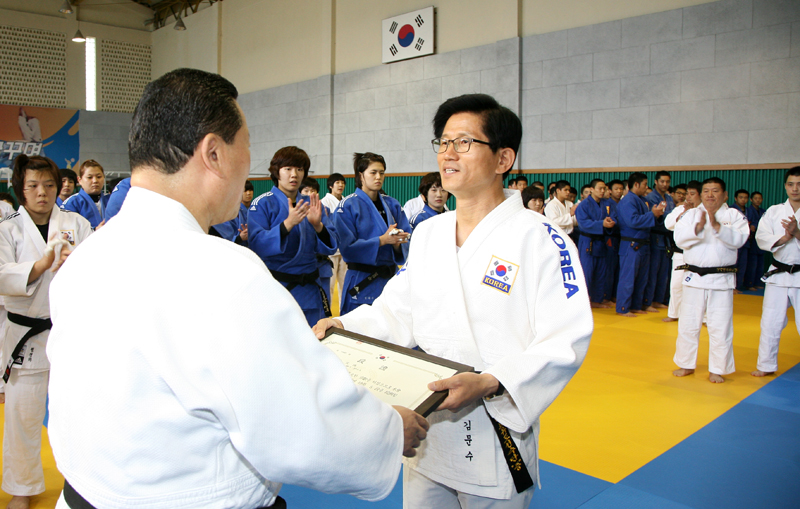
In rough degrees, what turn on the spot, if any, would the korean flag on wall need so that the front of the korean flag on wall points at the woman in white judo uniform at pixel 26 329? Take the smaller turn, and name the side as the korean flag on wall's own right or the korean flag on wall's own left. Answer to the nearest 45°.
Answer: approximately 45° to the korean flag on wall's own left

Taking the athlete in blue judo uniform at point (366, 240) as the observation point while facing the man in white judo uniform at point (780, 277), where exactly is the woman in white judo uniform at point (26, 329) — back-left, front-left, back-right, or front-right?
back-right

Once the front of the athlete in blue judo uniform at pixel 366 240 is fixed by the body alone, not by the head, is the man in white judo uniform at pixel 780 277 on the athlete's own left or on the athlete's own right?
on the athlete's own left

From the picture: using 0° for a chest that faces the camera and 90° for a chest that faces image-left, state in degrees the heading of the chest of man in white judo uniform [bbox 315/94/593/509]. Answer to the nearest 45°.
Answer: approximately 45°

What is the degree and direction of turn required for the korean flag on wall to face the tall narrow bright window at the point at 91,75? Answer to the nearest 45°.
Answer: approximately 90° to its right

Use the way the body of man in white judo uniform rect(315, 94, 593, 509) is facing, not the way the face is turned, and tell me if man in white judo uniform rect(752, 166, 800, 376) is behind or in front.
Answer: behind

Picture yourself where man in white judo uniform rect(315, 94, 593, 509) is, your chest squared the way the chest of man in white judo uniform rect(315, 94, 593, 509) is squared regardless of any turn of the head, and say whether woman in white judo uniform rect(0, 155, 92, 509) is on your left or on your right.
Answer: on your right

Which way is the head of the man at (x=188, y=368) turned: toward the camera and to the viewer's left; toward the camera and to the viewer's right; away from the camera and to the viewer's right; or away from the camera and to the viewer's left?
away from the camera and to the viewer's right

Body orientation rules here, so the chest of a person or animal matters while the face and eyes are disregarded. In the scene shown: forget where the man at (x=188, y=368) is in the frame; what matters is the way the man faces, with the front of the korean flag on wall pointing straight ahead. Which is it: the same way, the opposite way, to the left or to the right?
the opposite way

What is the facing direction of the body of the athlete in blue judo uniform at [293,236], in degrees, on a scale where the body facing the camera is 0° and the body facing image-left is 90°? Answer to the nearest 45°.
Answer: approximately 315°

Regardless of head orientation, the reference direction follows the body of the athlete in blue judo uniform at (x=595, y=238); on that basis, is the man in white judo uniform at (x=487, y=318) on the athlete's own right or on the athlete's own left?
on the athlete's own right
